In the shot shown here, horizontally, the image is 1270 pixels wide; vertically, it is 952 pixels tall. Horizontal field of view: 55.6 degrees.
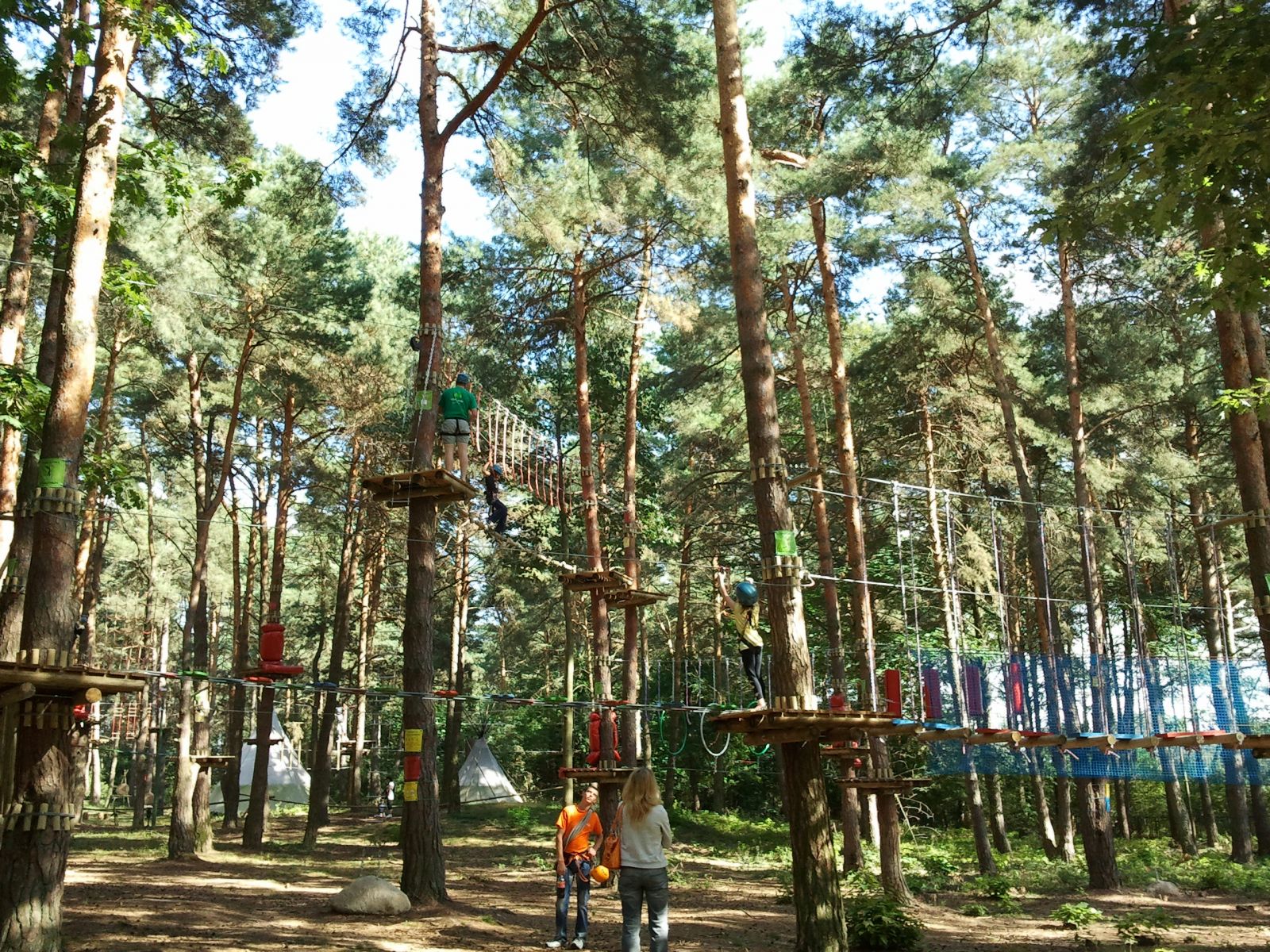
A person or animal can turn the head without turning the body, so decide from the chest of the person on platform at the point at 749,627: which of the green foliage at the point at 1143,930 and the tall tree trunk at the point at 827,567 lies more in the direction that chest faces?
the tall tree trunk

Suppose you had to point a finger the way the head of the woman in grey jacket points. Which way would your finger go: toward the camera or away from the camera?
away from the camera

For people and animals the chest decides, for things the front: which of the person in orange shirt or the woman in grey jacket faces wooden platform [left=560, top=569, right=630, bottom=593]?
the woman in grey jacket

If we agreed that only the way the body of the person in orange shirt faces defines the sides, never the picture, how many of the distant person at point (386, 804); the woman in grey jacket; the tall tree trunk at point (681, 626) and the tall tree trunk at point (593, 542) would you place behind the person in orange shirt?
3

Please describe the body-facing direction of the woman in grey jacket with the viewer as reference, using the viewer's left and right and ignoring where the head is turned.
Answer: facing away from the viewer

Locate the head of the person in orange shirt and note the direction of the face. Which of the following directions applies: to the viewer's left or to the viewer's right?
to the viewer's right

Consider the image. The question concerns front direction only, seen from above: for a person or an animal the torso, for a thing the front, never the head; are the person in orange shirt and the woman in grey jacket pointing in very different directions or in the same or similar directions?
very different directions

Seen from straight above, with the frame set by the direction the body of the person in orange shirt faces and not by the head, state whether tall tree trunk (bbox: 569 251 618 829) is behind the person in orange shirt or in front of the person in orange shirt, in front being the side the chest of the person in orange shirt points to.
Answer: behind
